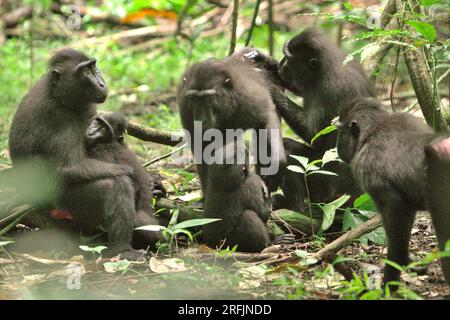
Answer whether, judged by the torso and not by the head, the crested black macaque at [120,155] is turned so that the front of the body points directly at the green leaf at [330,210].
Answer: no

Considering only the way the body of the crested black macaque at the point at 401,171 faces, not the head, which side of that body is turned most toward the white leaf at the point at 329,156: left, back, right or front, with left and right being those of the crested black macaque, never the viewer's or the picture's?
front

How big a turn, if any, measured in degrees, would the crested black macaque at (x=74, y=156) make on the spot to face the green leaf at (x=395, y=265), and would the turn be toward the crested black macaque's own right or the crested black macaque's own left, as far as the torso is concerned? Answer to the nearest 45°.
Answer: approximately 45° to the crested black macaque's own right

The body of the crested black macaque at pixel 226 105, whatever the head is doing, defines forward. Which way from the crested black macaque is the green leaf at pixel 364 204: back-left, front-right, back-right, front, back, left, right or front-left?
back-left

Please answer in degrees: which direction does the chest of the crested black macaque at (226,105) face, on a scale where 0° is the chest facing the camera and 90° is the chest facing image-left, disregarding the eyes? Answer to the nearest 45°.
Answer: approximately 45°

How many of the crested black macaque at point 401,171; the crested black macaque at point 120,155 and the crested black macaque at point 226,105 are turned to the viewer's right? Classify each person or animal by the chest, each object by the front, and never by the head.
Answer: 0

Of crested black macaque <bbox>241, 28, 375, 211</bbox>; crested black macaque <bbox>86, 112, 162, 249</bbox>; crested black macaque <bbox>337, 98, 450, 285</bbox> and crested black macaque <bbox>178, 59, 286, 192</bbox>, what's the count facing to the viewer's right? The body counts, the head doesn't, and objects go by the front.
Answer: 0

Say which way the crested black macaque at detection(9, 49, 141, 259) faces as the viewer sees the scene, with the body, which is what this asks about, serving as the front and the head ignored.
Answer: to the viewer's right

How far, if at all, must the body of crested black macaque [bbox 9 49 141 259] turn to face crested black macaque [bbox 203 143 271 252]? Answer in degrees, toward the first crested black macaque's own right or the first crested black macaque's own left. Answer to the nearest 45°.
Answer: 0° — it already faces it

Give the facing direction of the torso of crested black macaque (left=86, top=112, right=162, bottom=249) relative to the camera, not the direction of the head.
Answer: to the viewer's left

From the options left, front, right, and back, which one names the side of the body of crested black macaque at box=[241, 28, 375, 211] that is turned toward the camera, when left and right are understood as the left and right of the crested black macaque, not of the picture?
left

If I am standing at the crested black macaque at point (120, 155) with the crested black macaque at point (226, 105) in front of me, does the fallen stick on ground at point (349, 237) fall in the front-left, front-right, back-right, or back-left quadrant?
front-right

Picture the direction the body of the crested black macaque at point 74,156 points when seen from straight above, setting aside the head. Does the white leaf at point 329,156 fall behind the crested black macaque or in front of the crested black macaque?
in front

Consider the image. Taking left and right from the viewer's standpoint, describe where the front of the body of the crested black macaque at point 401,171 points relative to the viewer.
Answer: facing away from the viewer and to the left of the viewer

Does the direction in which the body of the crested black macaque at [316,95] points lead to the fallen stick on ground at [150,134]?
yes
